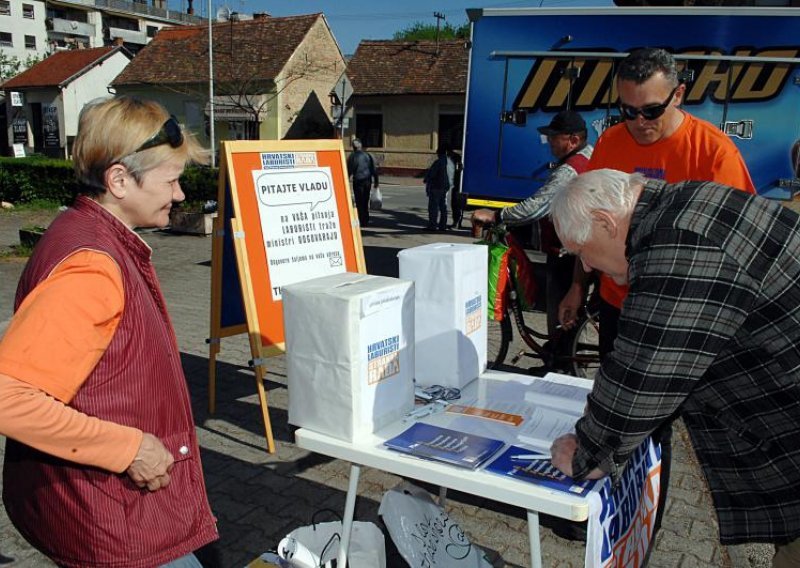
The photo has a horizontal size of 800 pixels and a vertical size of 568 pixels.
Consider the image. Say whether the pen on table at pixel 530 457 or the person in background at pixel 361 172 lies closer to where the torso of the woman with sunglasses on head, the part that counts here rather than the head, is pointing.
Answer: the pen on table

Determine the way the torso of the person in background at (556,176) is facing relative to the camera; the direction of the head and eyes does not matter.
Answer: to the viewer's left

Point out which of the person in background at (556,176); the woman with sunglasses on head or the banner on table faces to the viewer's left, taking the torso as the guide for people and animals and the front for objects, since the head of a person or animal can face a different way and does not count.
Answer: the person in background

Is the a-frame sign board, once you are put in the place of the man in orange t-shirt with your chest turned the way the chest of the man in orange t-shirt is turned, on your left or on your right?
on your right

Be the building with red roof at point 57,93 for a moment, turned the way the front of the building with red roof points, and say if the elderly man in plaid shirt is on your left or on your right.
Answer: on your left

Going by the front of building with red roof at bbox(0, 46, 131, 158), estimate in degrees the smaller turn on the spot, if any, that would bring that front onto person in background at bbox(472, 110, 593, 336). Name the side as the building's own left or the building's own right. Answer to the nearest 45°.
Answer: approximately 45° to the building's own left

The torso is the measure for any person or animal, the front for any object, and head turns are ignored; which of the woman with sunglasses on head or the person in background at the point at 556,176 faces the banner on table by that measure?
the woman with sunglasses on head

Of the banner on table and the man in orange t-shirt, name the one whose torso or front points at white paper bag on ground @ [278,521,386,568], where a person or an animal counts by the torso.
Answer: the man in orange t-shirt

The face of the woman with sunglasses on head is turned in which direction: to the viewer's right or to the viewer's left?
to the viewer's right
